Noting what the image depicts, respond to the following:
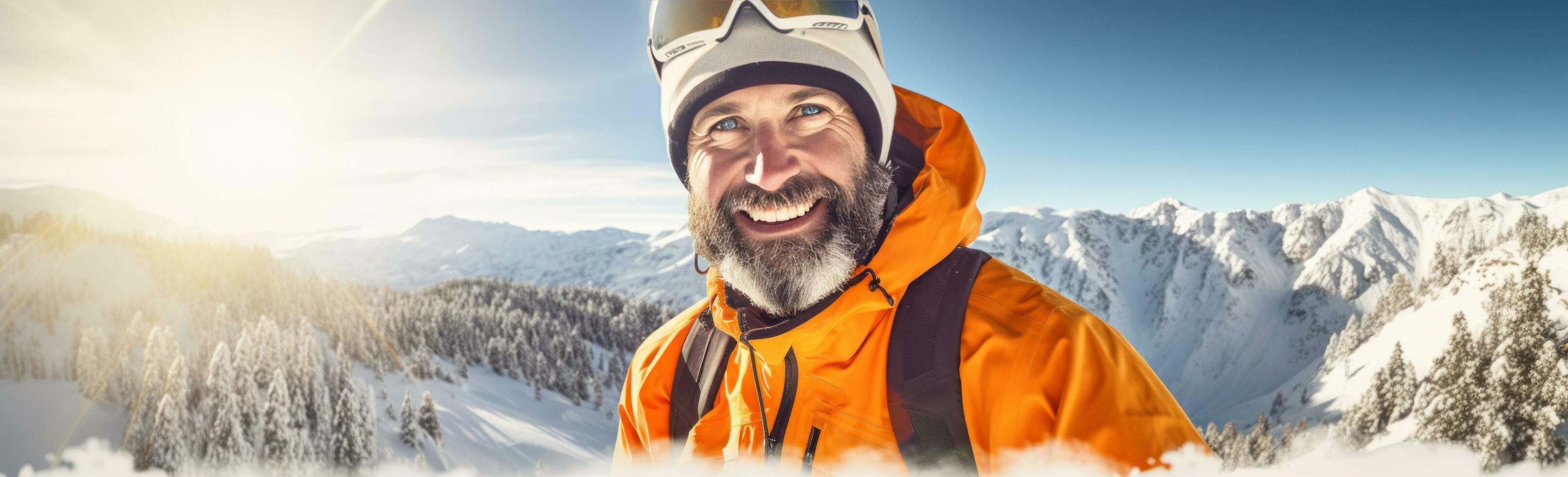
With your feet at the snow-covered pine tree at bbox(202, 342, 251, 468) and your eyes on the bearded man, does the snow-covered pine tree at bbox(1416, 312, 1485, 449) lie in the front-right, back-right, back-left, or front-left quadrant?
front-left

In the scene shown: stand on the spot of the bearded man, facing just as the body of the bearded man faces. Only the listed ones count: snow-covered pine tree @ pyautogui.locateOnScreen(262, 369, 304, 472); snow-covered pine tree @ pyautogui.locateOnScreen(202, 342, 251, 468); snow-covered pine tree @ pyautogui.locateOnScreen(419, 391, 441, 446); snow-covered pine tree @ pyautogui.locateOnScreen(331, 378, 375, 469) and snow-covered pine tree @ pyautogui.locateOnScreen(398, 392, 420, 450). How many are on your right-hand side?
5

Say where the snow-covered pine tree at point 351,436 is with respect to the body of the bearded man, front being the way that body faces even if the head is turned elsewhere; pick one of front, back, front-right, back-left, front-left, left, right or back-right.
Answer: right

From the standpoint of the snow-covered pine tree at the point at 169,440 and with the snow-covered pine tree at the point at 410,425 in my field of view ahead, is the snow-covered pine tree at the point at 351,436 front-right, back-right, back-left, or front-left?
front-right

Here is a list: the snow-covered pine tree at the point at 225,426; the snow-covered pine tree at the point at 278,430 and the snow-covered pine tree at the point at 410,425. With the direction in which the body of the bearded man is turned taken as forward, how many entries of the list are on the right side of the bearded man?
3

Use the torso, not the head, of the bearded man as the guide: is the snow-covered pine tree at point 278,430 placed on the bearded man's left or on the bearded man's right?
on the bearded man's right

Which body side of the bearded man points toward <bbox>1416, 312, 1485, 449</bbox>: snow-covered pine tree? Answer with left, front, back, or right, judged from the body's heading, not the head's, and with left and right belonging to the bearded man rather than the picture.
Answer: back

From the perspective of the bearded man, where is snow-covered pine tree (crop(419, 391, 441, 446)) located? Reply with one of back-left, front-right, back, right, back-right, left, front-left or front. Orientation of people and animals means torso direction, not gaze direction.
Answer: right

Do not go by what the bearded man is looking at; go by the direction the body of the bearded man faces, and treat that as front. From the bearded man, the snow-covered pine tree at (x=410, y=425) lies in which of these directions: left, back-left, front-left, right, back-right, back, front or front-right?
right

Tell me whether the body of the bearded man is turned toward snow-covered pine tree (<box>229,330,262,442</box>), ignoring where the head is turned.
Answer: no

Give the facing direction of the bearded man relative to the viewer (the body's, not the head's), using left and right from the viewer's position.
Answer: facing the viewer and to the left of the viewer

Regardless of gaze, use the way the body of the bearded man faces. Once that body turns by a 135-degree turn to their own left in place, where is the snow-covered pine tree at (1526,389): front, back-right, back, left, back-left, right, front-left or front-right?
front-left

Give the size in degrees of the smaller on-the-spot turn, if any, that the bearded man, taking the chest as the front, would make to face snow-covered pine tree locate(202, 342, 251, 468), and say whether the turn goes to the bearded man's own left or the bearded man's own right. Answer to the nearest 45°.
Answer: approximately 90° to the bearded man's own right
